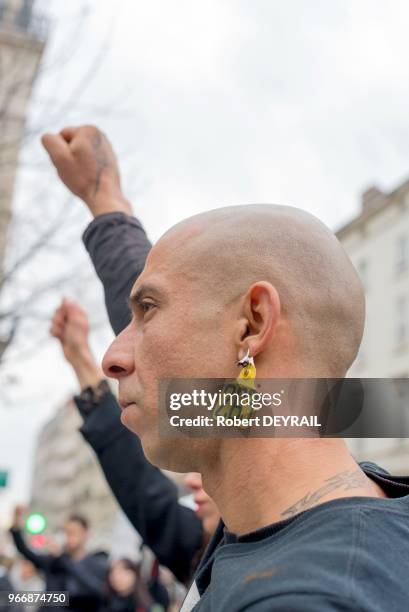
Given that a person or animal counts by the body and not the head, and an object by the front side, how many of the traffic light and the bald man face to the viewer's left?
1

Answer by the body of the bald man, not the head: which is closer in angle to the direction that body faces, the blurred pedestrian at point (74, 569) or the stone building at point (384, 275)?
the blurred pedestrian

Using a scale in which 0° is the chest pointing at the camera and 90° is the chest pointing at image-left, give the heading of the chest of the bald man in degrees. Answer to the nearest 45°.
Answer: approximately 90°

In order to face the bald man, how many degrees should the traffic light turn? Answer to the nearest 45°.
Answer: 0° — it already faces them

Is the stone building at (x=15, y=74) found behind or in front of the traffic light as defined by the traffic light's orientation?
behind

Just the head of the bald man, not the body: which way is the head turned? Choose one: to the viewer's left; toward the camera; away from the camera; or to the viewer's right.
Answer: to the viewer's left

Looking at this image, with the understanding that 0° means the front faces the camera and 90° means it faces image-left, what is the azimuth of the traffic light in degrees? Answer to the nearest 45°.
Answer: approximately 0°

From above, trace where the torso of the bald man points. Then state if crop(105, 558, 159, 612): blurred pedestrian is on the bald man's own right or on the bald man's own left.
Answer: on the bald man's own right

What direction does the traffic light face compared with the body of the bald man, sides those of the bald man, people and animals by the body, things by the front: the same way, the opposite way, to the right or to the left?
to the left

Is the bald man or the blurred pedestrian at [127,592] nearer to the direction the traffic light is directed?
the bald man

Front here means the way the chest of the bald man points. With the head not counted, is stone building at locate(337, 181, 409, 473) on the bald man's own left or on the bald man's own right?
on the bald man's own right

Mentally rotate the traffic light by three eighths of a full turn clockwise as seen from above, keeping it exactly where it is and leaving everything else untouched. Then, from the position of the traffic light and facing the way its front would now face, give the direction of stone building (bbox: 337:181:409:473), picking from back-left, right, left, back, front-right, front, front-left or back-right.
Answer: right

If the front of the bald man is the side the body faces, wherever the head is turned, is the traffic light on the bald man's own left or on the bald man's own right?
on the bald man's own right
